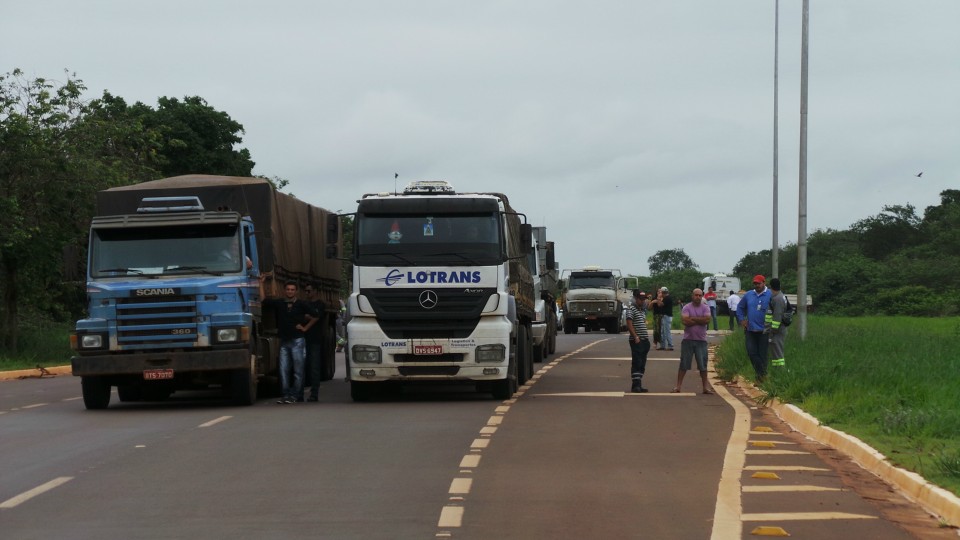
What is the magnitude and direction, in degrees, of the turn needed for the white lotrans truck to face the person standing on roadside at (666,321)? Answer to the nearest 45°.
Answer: approximately 180°

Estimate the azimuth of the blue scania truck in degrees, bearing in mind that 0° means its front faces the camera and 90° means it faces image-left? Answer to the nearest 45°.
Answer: approximately 0°

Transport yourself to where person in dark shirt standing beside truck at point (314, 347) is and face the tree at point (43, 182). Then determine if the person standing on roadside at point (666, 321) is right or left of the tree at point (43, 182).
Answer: right

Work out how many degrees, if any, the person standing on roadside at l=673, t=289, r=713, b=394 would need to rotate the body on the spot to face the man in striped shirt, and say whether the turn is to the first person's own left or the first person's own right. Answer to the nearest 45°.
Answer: approximately 90° to the first person's own right

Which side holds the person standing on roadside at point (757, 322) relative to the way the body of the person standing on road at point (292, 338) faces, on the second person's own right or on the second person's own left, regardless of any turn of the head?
on the second person's own left

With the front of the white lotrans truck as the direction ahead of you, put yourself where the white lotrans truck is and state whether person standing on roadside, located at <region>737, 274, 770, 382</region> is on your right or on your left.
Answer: on your left

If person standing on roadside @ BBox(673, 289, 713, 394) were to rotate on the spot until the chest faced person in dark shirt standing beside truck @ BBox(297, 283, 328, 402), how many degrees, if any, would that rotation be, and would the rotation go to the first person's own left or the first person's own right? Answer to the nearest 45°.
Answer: approximately 90° to the first person's own right

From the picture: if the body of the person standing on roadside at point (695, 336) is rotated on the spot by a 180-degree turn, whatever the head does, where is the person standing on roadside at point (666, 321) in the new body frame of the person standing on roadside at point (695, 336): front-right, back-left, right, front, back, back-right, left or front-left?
front

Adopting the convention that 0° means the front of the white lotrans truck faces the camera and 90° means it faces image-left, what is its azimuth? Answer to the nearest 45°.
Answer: approximately 0°

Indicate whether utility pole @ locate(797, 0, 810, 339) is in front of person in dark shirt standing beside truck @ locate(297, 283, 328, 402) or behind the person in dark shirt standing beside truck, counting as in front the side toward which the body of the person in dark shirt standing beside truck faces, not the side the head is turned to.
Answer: behind
